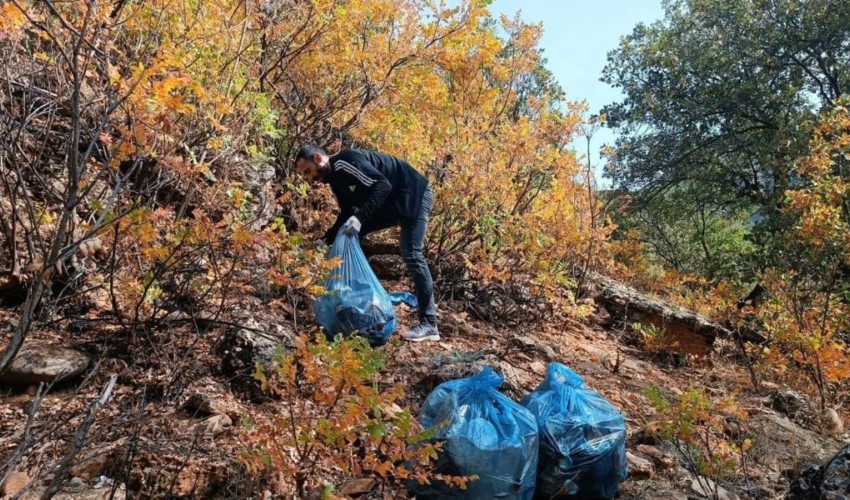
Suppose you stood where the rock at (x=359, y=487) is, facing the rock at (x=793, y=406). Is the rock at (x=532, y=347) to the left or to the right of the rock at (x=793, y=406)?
left

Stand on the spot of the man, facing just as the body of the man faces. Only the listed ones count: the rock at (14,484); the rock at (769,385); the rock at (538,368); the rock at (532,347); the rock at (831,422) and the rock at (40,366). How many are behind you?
4

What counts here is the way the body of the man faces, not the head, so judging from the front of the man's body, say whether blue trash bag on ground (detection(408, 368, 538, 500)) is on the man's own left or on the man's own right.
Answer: on the man's own left

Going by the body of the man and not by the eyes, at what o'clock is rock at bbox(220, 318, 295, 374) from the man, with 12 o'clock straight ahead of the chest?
The rock is roughly at 10 o'clock from the man.

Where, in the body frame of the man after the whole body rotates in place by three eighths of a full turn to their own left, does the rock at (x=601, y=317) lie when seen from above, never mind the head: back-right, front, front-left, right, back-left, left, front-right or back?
left

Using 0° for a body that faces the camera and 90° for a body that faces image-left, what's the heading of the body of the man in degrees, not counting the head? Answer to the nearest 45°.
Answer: approximately 90°

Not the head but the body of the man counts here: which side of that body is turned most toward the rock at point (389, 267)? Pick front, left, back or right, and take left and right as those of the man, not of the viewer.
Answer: right

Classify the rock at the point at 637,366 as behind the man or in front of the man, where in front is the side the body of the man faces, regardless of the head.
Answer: behind

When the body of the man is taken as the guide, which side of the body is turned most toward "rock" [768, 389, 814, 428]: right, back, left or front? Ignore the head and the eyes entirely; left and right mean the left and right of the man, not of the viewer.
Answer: back

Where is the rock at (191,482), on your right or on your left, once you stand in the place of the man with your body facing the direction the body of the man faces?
on your left

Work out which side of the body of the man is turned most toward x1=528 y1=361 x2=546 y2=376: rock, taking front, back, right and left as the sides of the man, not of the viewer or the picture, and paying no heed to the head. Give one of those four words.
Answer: back
